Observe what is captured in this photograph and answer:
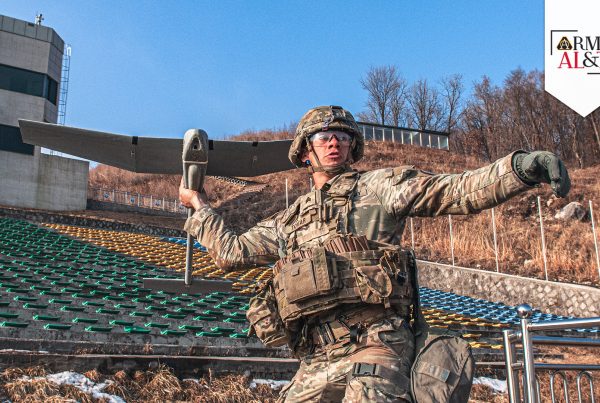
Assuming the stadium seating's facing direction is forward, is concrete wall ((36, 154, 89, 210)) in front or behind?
behind

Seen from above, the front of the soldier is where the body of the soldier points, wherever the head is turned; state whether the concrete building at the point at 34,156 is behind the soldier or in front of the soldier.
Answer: behind

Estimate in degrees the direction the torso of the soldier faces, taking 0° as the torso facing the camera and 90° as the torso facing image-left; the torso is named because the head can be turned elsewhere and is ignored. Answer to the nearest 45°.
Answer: approximately 0°

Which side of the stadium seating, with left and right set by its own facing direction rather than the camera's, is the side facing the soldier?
front

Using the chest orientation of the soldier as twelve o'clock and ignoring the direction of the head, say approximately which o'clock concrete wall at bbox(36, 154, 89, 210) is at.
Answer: The concrete wall is roughly at 5 o'clock from the soldier.

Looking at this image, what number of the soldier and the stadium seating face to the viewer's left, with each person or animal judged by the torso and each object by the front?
0

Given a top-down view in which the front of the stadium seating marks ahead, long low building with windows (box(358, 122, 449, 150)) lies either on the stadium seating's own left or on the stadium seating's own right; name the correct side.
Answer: on the stadium seating's own left

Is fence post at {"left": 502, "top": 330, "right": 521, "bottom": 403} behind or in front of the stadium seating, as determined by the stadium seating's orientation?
in front

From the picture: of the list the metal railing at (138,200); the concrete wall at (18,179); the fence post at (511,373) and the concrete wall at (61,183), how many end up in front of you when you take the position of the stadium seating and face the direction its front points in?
1

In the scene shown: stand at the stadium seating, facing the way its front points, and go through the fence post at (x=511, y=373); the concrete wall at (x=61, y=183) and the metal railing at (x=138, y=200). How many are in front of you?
1
